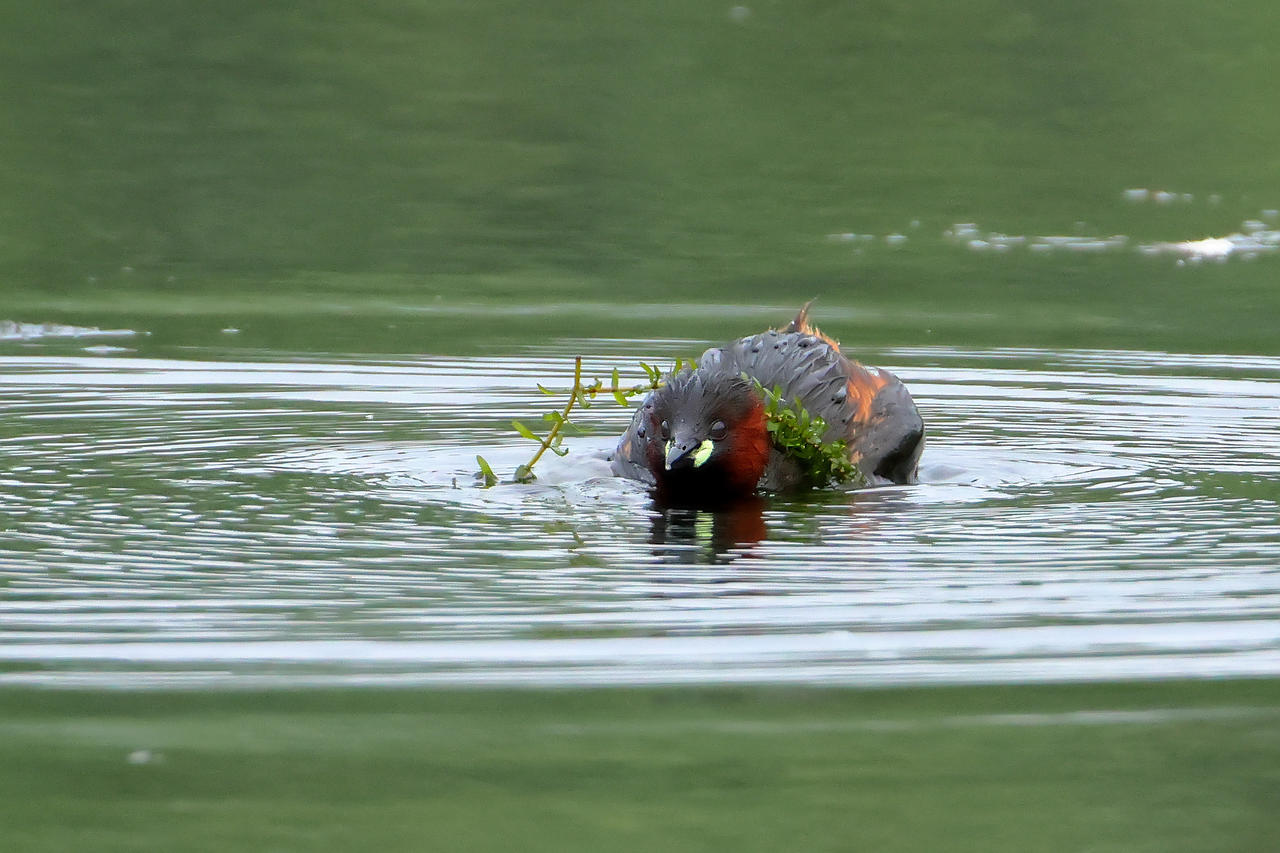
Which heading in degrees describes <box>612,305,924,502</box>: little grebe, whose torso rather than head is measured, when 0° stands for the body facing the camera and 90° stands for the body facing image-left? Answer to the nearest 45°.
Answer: approximately 45°
